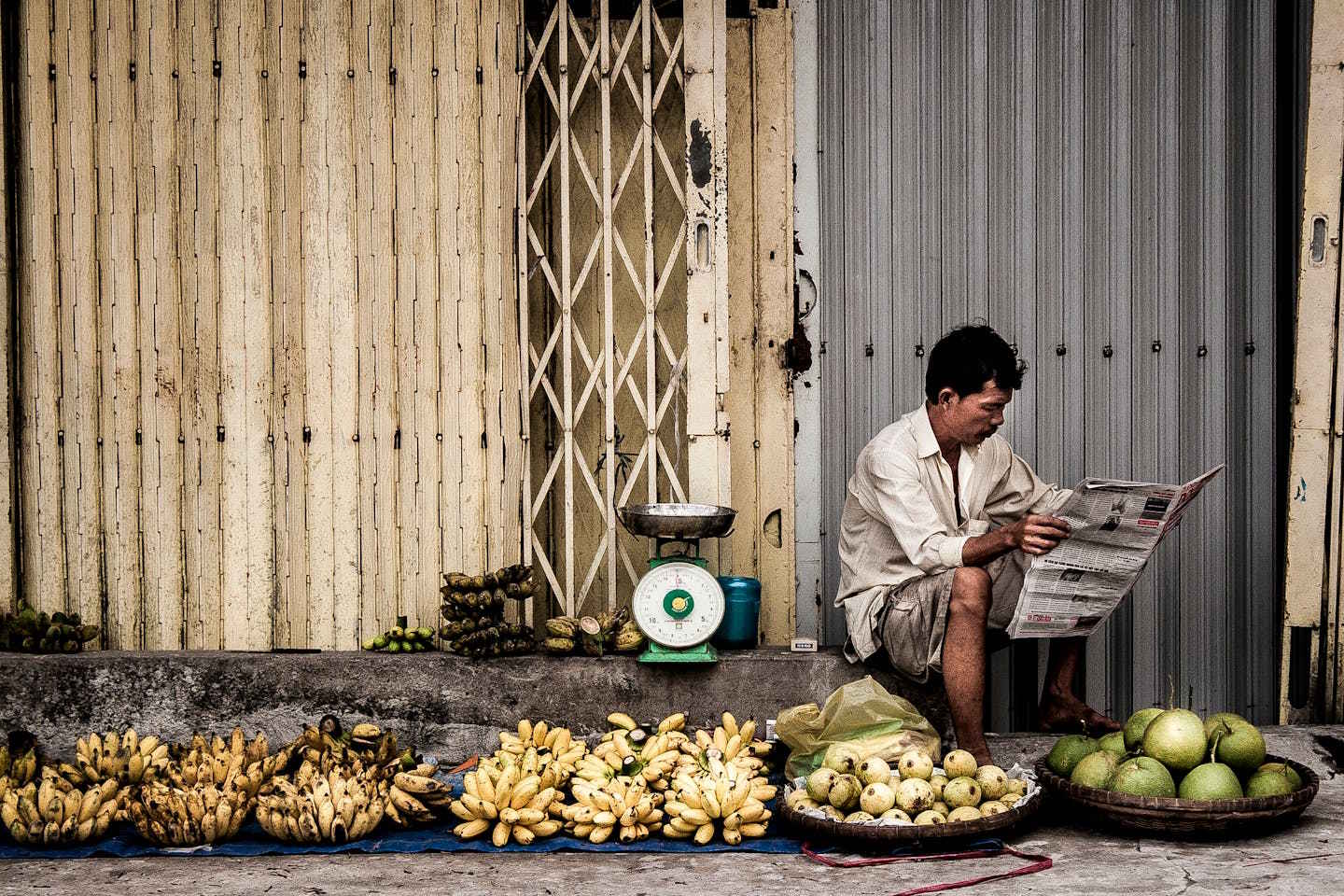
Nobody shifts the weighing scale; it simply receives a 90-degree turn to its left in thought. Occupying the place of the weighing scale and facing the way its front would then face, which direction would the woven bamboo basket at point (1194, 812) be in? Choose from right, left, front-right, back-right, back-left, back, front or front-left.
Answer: front-right

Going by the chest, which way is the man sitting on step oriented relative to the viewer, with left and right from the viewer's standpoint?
facing the viewer and to the right of the viewer

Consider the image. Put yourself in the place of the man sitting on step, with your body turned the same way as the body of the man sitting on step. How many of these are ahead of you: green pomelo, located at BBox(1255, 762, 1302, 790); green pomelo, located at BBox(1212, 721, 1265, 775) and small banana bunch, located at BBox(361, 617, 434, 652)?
2

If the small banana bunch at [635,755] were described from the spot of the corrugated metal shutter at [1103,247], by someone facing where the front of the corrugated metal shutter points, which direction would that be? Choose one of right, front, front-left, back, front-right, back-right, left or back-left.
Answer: front-right

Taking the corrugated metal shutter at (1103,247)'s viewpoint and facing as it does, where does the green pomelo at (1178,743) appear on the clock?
The green pomelo is roughly at 12 o'clock from the corrugated metal shutter.

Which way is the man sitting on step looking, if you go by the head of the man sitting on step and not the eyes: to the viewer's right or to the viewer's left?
to the viewer's right

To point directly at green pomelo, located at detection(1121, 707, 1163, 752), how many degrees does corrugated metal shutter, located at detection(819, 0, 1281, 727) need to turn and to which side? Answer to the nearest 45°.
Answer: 0° — it already faces it

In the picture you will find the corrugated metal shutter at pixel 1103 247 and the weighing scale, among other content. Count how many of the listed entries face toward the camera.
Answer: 2

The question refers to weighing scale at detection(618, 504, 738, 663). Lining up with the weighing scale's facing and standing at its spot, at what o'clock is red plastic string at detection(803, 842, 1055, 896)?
The red plastic string is roughly at 11 o'clock from the weighing scale.
